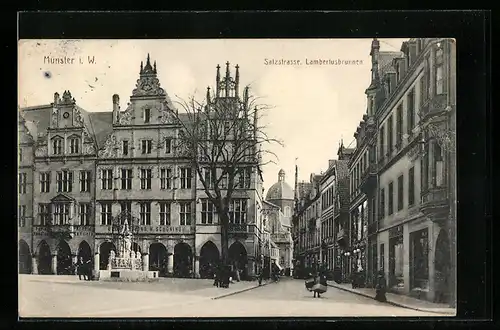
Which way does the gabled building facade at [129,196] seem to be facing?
toward the camera
